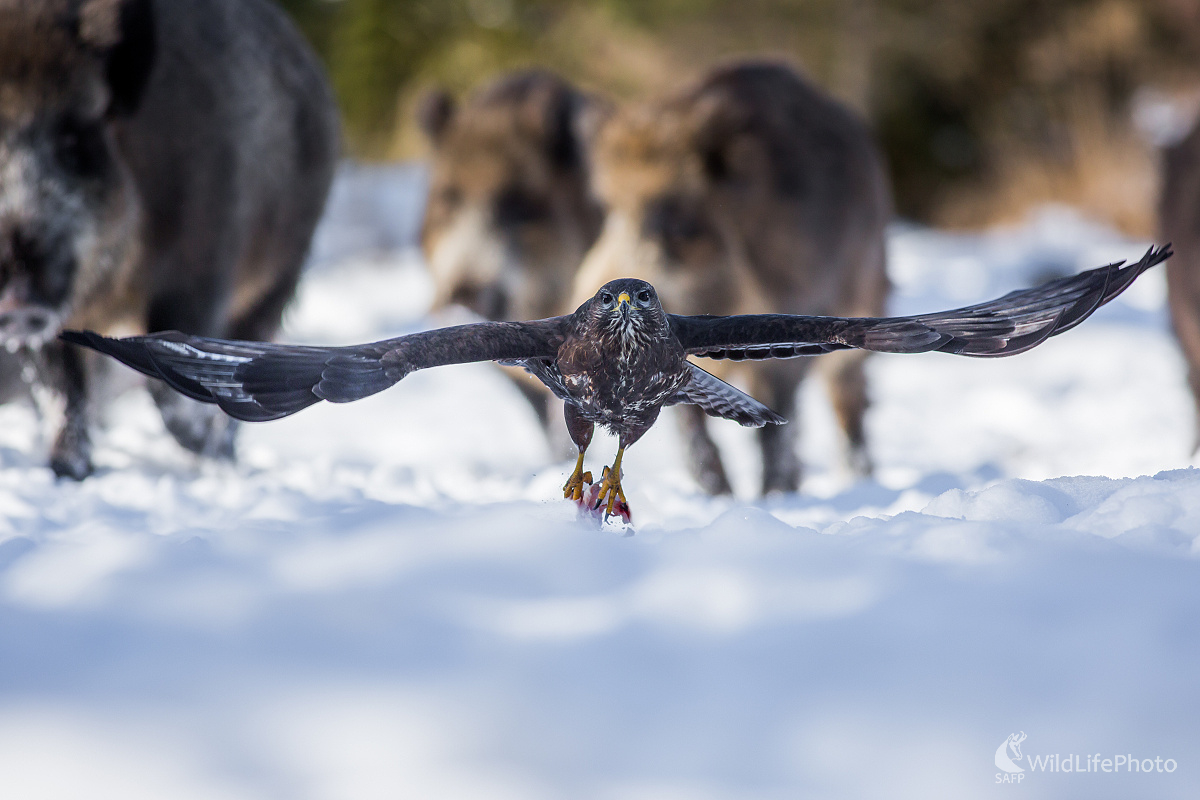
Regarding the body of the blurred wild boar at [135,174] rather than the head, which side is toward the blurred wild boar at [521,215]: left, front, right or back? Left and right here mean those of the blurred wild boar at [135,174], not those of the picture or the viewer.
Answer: back

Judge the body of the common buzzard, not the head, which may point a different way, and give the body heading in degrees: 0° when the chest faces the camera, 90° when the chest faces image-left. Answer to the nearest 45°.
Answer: approximately 0°

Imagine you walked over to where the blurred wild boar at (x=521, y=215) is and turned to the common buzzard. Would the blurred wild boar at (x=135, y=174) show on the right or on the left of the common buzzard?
right

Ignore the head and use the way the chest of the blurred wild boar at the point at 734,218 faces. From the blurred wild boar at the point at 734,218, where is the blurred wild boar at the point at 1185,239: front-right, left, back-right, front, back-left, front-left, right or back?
back-left

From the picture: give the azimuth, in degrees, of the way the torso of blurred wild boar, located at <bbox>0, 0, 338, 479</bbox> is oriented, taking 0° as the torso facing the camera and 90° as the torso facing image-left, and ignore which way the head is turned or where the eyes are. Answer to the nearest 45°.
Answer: approximately 45°

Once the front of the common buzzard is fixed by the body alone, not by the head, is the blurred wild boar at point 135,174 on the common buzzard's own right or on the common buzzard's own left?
on the common buzzard's own right
